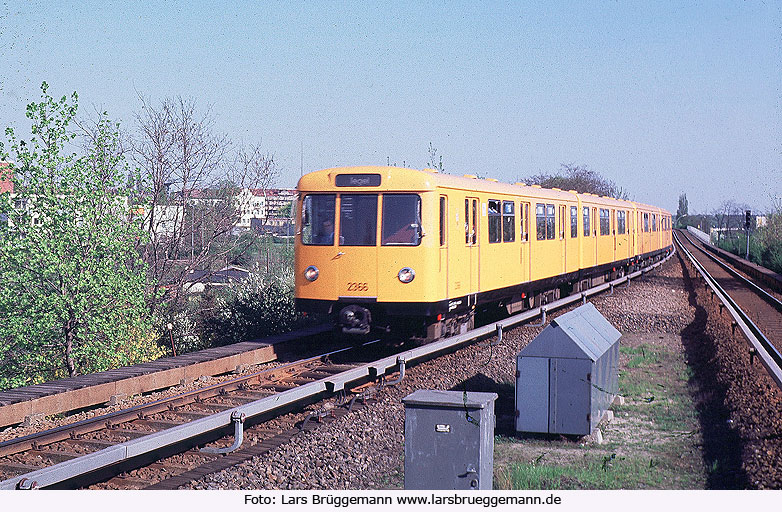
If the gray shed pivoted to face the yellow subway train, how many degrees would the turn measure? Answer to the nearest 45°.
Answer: approximately 135° to its right

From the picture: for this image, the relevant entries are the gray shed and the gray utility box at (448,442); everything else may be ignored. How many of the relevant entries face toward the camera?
2

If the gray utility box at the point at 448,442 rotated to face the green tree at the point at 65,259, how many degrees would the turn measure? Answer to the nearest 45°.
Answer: approximately 135° to its right

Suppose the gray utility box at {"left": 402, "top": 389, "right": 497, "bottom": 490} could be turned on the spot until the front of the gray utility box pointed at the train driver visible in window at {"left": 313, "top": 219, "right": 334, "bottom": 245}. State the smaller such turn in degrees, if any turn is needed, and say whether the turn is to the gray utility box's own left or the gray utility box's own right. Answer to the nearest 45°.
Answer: approximately 180°

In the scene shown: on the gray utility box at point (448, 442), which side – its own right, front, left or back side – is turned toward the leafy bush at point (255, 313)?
back

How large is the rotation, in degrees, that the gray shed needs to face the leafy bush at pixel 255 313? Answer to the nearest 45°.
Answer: approximately 135° to its right

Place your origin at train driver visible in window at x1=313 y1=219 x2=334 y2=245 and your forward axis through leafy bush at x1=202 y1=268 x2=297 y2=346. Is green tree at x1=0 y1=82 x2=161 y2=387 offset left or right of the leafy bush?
left

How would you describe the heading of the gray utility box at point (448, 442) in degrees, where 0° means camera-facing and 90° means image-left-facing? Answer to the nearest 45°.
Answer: approximately 0°
